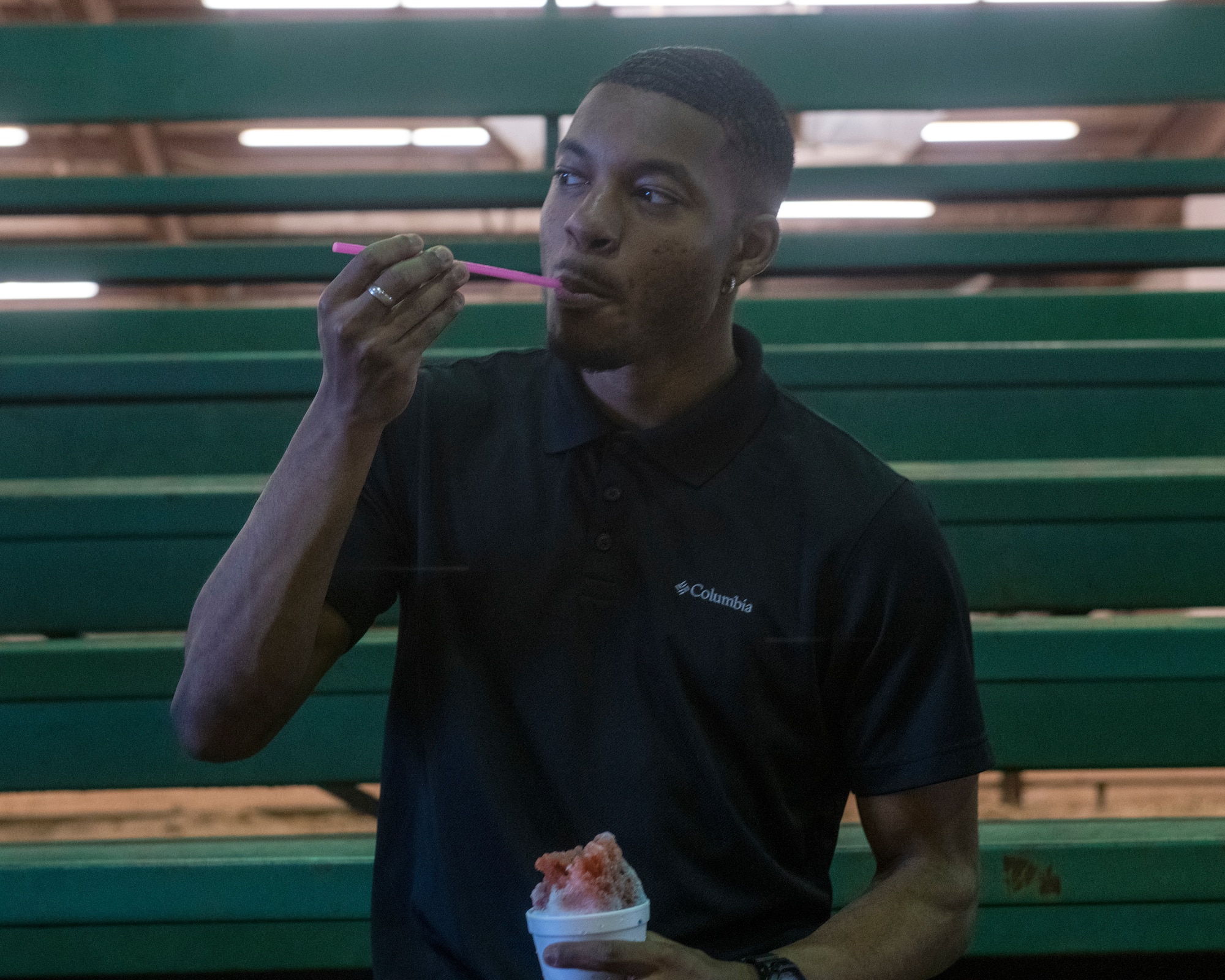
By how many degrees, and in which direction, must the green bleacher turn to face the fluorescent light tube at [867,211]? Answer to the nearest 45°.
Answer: approximately 180°

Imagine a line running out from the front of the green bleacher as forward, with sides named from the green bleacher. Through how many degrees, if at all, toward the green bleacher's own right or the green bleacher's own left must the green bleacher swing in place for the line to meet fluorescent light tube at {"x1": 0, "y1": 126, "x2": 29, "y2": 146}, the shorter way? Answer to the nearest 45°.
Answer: approximately 135° to the green bleacher's own right

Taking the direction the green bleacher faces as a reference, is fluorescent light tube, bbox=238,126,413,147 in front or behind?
behind

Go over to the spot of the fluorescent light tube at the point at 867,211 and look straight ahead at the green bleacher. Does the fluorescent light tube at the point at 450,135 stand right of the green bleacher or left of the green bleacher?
right

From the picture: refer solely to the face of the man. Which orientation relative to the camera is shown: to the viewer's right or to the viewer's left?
to the viewer's left

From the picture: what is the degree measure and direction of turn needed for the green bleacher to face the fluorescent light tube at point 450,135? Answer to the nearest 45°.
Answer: approximately 180°

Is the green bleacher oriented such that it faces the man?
yes

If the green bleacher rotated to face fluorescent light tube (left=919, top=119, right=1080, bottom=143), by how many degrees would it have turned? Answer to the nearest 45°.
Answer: approximately 135° to its left

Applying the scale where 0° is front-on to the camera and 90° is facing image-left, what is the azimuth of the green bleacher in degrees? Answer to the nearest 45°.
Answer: approximately 0°
